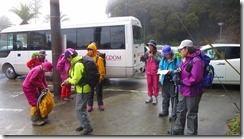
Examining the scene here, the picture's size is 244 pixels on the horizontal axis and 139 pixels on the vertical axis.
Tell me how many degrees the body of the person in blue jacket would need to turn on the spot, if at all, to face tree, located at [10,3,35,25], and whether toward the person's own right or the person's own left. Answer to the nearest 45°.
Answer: approximately 90° to the person's own right

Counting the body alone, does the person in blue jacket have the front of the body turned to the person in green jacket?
yes

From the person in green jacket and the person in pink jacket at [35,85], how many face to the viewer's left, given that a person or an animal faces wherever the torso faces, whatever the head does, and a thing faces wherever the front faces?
1

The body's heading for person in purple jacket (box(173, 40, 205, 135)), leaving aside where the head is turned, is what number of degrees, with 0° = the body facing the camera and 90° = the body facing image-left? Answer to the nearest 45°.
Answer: approximately 45°

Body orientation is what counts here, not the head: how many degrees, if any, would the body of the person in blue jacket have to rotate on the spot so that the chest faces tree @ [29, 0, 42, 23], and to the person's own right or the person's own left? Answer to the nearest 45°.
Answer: approximately 90° to the person's own right

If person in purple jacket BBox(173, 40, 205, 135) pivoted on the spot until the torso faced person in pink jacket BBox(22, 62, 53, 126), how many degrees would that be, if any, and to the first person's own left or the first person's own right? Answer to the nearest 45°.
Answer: approximately 45° to the first person's own right
